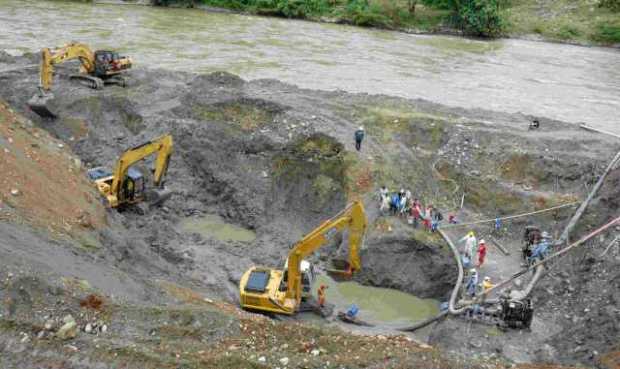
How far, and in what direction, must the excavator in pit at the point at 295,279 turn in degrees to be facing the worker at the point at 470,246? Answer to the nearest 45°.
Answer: approximately 45° to its left

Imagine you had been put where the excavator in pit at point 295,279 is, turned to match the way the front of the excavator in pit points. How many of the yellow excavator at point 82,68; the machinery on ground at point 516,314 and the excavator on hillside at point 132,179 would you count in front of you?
1

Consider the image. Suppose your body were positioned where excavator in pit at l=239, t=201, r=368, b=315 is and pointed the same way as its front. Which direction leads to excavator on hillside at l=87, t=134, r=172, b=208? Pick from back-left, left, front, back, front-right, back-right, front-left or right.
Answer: back-left

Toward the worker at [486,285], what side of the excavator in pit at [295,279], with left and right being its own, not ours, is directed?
front

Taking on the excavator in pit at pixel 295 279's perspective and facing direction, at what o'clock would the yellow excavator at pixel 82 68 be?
The yellow excavator is roughly at 8 o'clock from the excavator in pit.

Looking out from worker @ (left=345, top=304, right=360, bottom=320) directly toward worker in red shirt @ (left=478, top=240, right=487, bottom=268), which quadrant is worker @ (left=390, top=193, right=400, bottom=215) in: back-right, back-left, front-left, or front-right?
front-left

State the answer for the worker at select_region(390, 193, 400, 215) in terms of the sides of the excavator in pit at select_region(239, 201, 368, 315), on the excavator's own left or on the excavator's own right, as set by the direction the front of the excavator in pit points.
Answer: on the excavator's own left

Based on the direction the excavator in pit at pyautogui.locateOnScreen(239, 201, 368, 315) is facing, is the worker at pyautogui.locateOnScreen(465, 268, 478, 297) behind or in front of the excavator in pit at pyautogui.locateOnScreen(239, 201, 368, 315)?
in front

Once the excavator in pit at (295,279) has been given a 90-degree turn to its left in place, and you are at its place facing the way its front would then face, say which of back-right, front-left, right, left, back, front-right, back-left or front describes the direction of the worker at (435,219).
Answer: front-right

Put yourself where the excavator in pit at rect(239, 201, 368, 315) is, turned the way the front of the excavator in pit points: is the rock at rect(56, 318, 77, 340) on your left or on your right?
on your right

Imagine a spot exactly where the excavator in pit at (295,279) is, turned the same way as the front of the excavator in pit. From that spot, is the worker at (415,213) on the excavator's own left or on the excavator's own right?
on the excavator's own left

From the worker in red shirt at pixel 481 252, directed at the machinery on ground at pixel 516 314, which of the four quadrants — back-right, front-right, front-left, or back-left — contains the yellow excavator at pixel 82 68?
back-right

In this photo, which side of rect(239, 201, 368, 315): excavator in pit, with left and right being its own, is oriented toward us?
right

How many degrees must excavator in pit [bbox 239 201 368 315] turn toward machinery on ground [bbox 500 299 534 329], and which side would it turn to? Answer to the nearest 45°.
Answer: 0° — it already faces it
